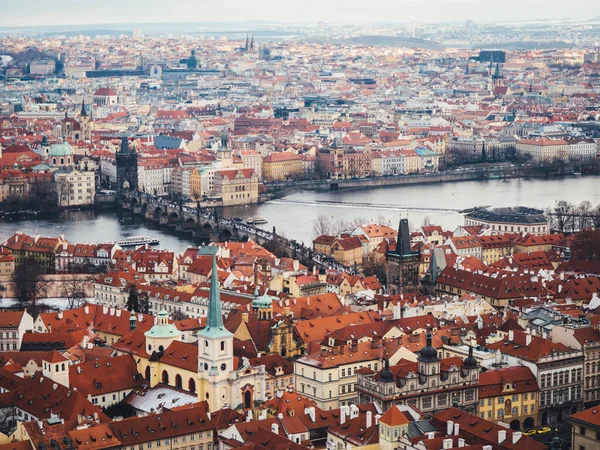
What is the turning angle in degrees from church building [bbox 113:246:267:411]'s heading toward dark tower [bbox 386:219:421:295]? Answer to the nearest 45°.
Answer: approximately 90° to its left

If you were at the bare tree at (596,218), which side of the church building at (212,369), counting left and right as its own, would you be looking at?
left

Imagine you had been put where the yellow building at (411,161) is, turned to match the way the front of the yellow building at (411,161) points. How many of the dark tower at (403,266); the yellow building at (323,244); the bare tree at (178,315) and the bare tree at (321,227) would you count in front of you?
4

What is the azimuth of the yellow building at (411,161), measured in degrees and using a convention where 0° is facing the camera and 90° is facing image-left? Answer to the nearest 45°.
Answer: approximately 0°

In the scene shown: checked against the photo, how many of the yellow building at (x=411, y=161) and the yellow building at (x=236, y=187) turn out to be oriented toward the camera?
2

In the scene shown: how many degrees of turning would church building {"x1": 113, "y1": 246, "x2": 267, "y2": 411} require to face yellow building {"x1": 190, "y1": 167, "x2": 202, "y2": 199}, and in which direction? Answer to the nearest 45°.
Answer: approximately 135° to its left

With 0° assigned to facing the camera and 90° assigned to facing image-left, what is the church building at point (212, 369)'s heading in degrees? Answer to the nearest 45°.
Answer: approximately 315°

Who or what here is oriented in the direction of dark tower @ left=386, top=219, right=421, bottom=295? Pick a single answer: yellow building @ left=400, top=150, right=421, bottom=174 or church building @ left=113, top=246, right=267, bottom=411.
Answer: the yellow building

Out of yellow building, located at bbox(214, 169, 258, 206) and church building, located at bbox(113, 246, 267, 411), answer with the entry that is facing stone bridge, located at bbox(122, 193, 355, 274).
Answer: the yellow building
